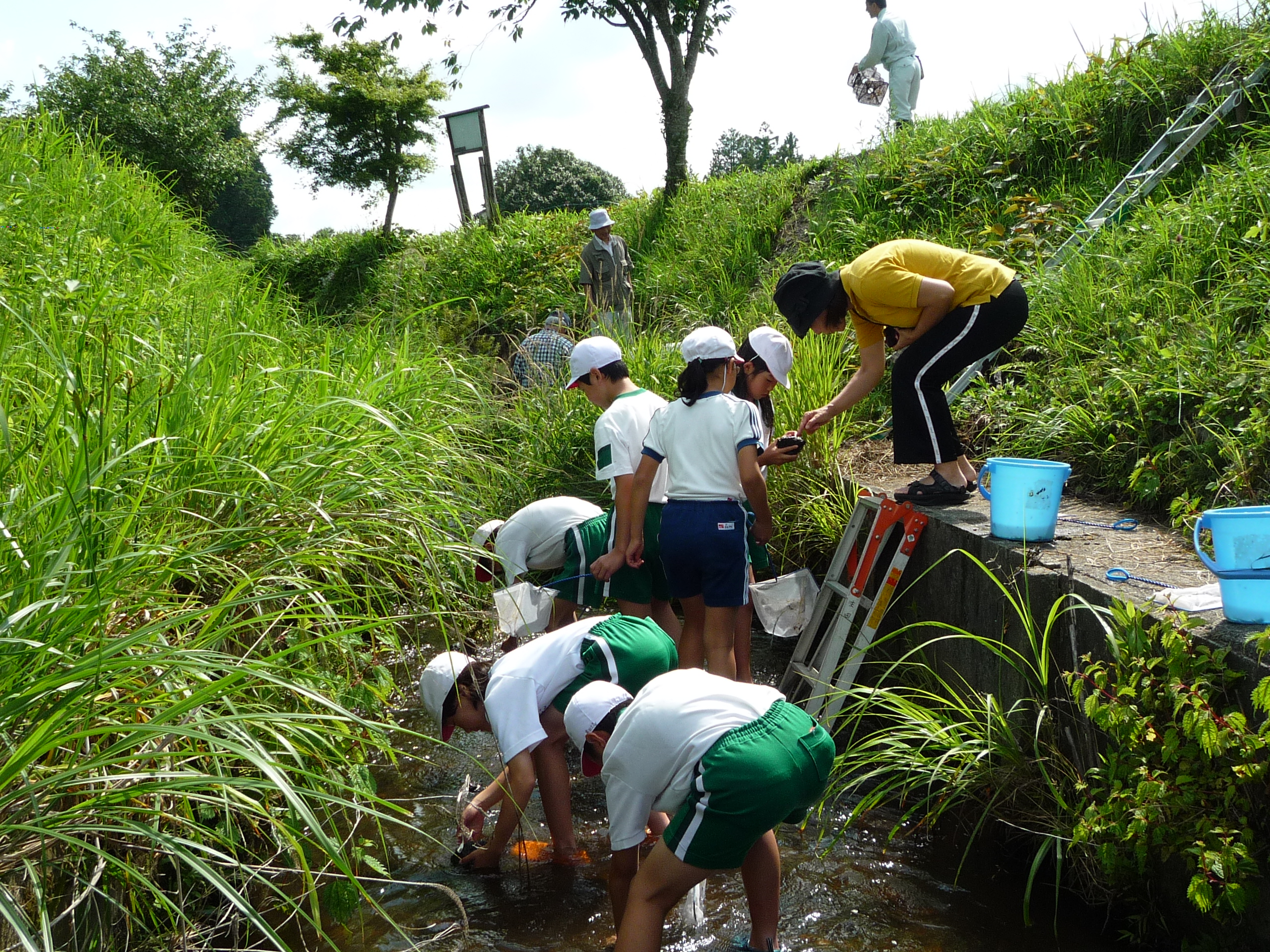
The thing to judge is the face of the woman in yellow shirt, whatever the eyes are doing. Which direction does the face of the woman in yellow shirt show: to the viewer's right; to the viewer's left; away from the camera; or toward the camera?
to the viewer's left

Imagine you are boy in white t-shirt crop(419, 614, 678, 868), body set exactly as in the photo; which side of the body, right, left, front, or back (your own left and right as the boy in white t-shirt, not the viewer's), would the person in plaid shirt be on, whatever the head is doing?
right

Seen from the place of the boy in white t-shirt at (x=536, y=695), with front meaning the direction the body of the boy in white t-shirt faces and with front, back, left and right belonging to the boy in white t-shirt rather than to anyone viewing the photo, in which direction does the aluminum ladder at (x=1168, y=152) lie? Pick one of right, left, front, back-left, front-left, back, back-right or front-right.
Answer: back-right

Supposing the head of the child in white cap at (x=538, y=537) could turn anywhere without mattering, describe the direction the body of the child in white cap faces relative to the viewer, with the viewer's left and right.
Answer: facing to the left of the viewer

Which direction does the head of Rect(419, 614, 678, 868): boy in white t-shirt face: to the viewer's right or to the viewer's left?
to the viewer's left

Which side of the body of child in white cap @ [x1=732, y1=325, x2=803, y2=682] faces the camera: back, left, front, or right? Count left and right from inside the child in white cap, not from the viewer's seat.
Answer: right

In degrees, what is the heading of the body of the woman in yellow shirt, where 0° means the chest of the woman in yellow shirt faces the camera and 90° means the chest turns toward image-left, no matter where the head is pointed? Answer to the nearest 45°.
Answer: approximately 90°

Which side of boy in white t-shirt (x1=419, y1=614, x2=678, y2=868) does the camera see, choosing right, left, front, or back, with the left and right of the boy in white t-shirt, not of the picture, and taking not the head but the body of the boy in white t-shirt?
left

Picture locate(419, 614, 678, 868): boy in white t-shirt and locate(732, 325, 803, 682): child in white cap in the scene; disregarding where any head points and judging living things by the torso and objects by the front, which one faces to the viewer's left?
the boy in white t-shirt

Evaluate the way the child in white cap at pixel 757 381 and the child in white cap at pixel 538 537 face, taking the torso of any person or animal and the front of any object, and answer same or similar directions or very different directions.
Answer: very different directions

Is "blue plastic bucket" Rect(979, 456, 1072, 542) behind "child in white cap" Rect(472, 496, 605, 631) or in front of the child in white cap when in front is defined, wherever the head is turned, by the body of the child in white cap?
behind
